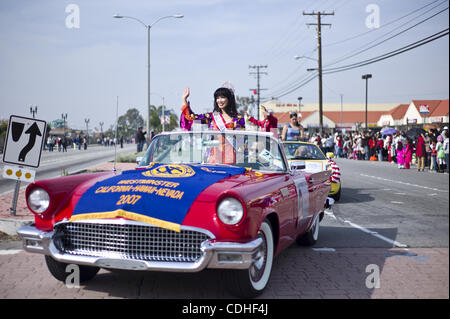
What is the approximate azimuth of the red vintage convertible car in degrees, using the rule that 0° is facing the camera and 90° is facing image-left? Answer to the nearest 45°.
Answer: approximately 45°

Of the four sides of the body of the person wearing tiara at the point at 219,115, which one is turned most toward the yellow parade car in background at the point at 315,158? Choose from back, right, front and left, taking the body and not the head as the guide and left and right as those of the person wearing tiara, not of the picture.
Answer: back

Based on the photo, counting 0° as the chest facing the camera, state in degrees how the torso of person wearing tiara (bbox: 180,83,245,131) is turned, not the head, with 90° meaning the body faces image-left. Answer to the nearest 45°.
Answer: approximately 45°

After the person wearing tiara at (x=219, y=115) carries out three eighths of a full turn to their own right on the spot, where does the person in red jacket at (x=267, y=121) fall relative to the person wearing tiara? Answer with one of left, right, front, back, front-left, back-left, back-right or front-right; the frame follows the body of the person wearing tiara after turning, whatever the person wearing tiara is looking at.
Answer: right

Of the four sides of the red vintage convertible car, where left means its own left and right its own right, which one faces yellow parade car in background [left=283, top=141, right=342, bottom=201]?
back

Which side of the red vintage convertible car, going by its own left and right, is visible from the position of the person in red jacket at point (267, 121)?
back

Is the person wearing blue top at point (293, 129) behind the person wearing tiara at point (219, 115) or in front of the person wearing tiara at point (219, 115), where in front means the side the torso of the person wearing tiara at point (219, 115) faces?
behind
